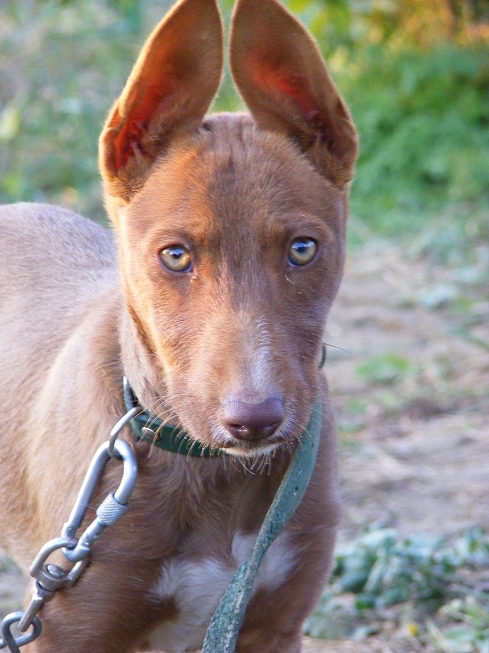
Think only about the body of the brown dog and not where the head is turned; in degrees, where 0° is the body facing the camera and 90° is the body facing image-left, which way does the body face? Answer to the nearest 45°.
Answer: approximately 315°
